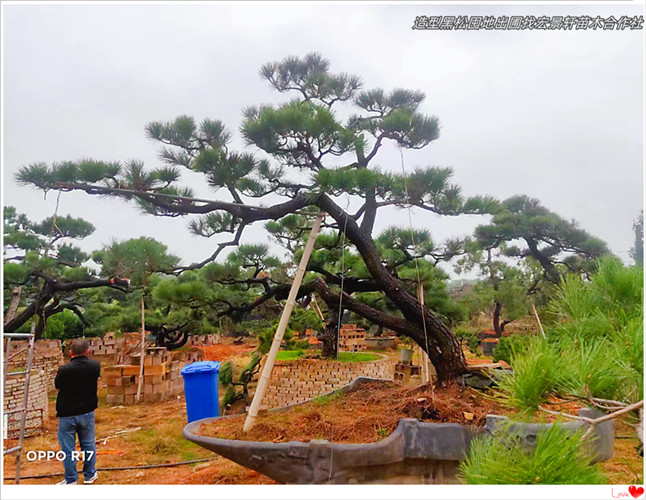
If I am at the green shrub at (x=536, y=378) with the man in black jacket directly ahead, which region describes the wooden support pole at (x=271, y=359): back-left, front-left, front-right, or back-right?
front-right

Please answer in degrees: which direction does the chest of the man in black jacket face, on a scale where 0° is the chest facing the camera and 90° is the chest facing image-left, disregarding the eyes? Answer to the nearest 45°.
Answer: approximately 180°

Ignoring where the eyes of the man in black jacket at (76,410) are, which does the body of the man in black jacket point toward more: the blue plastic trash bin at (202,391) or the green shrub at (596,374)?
the blue plastic trash bin

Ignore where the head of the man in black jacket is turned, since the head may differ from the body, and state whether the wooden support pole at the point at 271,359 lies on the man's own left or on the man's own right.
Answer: on the man's own right

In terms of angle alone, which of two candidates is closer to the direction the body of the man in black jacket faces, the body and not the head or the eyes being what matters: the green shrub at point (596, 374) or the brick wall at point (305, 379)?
the brick wall

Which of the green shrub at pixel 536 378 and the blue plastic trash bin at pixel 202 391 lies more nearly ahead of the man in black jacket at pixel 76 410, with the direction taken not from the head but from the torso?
the blue plastic trash bin

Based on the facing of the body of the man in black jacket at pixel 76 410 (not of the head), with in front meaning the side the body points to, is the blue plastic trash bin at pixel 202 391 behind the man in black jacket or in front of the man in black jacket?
in front

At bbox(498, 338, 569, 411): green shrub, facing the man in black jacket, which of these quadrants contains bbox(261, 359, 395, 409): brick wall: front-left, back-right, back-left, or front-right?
front-right

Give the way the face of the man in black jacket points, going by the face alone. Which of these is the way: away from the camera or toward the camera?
away from the camera

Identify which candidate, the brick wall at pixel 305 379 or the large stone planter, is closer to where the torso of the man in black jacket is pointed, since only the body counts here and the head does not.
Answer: the brick wall

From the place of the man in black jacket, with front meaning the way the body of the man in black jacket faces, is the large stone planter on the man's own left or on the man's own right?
on the man's own right
